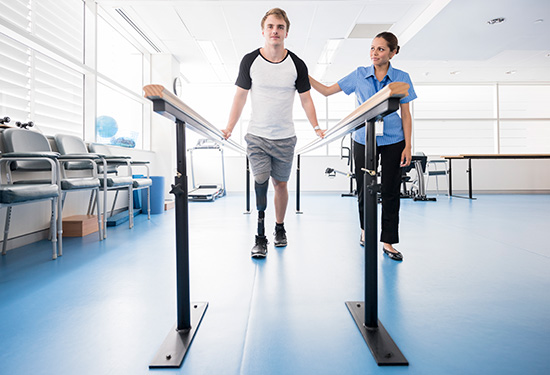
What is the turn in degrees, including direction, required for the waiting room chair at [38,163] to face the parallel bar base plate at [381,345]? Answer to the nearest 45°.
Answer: approximately 45° to its right

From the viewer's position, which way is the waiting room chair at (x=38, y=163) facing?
facing the viewer and to the right of the viewer

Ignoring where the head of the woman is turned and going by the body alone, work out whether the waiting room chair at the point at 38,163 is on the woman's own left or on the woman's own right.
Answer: on the woman's own right

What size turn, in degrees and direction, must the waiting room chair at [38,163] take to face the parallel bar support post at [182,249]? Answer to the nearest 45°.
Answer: approximately 45° to its right

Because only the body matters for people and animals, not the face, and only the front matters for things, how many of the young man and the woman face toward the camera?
2

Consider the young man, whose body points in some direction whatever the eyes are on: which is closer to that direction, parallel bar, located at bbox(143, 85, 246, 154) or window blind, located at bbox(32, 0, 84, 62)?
the parallel bar

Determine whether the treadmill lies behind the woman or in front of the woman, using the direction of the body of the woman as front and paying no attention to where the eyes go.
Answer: behind

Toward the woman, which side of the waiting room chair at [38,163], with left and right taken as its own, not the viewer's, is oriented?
front

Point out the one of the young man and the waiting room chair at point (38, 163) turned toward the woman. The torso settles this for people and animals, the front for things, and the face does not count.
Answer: the waiting room chair

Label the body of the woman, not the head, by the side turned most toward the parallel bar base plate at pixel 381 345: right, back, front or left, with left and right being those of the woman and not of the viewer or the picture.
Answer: front
